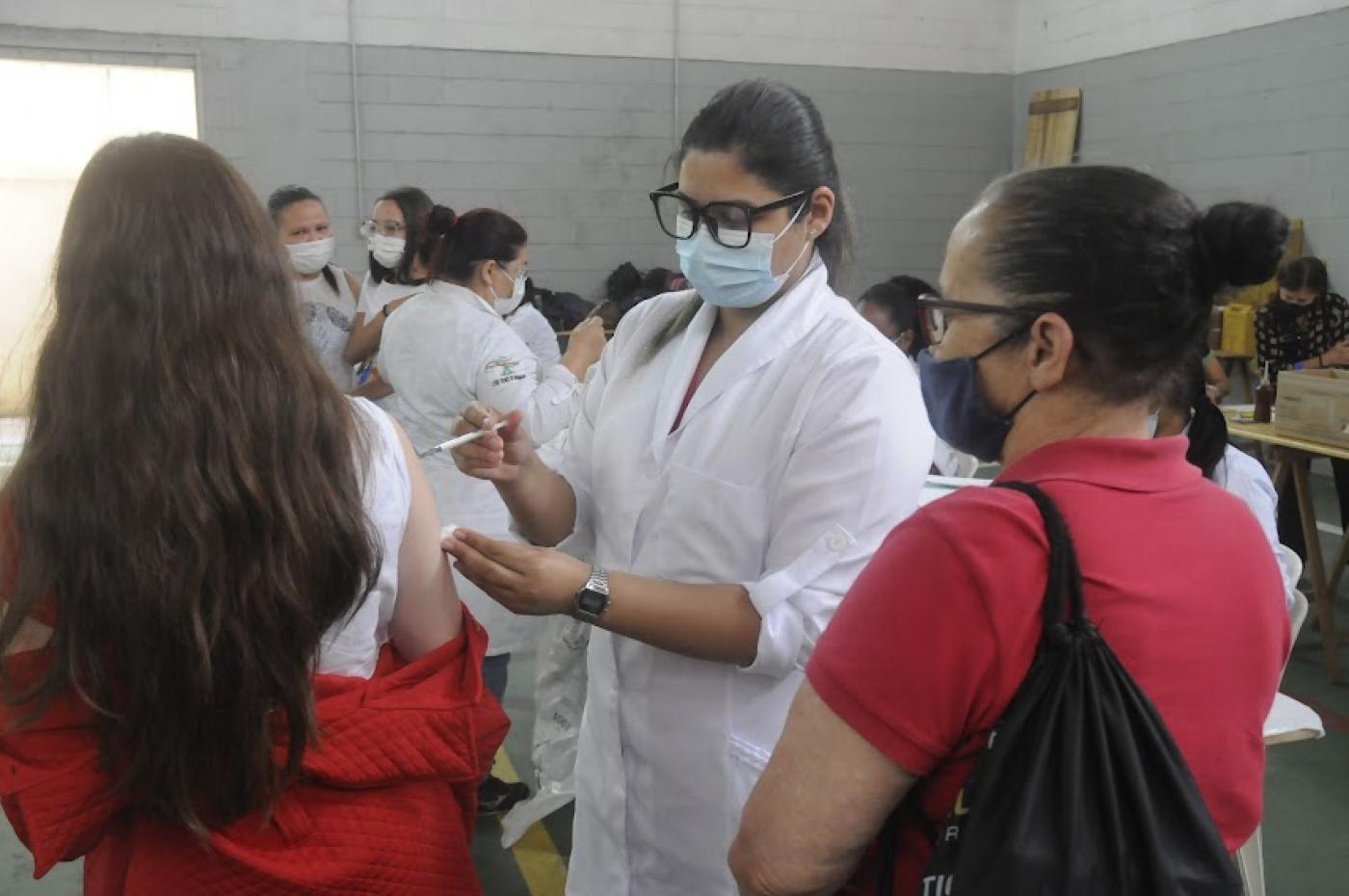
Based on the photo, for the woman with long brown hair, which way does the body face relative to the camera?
away from the camera

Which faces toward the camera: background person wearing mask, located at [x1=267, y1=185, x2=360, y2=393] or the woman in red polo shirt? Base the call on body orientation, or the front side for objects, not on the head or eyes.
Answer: the background person wearing mask

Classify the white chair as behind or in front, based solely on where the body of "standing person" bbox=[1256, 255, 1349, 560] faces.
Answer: in front

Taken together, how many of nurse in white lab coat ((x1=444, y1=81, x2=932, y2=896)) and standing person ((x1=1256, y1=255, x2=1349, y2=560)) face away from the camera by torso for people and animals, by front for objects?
0

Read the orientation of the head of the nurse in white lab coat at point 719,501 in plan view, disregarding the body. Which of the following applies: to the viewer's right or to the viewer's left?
to the viewer's left

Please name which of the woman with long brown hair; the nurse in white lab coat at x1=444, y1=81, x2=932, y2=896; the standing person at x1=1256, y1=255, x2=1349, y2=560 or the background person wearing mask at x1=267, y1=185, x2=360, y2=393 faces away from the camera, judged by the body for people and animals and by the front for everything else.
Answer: the woman with long brown hair

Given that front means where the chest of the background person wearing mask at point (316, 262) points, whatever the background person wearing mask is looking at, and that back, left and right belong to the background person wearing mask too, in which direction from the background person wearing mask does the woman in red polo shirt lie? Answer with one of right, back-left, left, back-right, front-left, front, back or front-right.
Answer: front

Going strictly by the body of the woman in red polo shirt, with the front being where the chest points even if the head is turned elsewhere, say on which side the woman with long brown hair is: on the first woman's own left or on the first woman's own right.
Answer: on the first woman's own left

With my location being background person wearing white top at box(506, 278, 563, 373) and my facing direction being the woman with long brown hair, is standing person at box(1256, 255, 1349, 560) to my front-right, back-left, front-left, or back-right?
back-left

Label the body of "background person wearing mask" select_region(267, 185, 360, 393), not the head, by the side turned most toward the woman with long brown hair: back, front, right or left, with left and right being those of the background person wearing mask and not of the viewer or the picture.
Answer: front

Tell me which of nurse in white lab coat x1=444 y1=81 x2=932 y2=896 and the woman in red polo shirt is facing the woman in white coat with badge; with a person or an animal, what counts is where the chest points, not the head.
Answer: the woman in red polo shirt

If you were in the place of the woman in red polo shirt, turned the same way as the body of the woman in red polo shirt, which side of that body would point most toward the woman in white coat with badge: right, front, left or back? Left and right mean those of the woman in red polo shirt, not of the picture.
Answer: front

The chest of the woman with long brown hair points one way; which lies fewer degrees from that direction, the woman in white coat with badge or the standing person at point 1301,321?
the woman in white coat with badge

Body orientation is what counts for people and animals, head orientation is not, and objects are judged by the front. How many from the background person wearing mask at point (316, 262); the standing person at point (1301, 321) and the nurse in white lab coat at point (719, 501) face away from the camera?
0

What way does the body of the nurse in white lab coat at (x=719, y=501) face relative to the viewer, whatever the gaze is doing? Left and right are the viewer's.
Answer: facing the viewer and to the left of the viewer

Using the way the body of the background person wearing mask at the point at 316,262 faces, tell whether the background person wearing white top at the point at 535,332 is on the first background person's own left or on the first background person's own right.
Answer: on the first background person's own left

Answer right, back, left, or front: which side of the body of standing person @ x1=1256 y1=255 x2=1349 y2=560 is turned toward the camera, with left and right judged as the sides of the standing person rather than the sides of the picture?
front

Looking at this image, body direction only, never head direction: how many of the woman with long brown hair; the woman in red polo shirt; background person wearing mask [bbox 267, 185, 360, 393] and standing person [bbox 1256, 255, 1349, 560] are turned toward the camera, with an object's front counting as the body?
2

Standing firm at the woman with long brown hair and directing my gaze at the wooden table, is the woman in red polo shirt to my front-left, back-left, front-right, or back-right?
front-right
